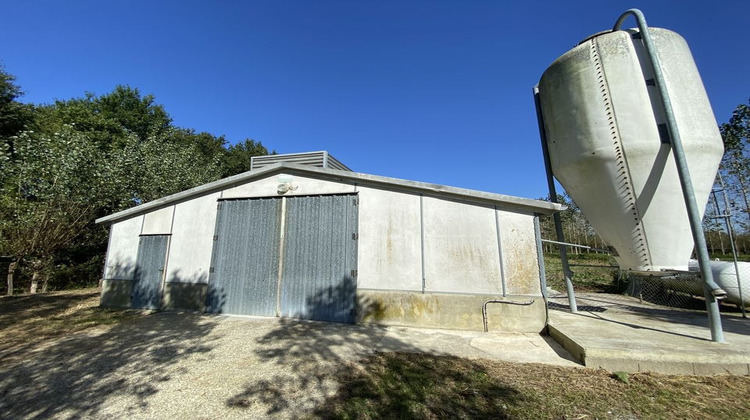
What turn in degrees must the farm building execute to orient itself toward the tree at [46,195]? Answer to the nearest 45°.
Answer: approximately 135° to its right

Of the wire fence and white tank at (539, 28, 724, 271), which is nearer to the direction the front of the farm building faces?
the white tank

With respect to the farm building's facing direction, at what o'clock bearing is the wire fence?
The wire fence is roughly at 9 o'clock from the farm building.

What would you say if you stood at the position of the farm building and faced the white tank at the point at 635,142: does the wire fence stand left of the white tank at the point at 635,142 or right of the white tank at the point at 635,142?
left

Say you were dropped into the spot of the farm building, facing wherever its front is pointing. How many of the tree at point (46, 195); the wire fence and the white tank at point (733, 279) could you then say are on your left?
2

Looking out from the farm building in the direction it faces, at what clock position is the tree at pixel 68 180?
The tree is roughly at 4 o'clock from the farm building.

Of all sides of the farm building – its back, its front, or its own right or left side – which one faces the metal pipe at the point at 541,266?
left

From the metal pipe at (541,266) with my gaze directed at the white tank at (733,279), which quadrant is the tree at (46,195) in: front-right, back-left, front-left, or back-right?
back-left

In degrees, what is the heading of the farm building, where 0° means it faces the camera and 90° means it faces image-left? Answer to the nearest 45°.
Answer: approximately 0°

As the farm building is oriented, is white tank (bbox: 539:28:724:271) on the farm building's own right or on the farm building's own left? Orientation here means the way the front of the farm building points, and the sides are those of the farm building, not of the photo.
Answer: on the farm building's own left

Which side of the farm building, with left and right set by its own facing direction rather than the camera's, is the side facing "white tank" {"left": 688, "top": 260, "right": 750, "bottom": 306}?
left
